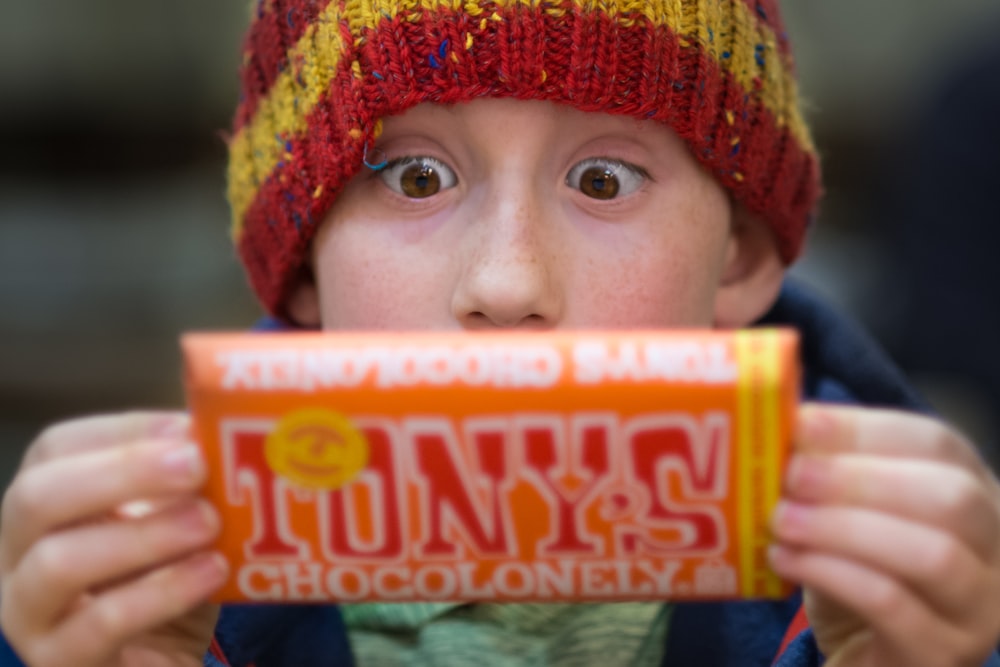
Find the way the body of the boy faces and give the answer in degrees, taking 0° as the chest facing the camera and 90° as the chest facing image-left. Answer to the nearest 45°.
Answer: approximately 0°
